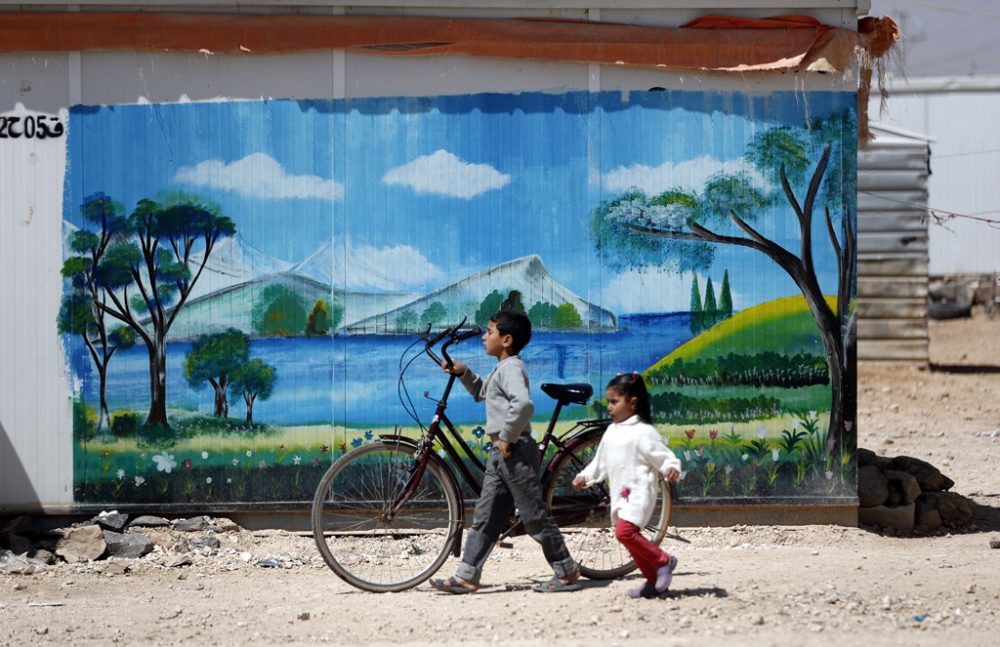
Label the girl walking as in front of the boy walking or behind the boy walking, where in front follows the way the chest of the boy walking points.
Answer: behind

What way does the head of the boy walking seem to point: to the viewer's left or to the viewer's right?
to the viewer's left

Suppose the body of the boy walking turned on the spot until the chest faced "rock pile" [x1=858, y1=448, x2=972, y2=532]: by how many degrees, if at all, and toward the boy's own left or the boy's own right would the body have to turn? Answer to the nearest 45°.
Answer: approximately 135° to the boy's own right

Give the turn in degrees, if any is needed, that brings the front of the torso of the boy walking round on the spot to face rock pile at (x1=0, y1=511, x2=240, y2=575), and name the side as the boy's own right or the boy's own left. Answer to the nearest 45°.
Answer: approximately 45° to the boy's own right

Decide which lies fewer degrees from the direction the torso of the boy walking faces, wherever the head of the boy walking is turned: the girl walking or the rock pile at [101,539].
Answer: the rock pile

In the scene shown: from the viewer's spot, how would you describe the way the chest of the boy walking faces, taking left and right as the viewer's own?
facing to the left of the viewer
